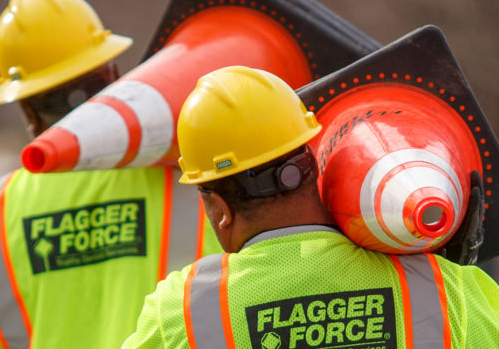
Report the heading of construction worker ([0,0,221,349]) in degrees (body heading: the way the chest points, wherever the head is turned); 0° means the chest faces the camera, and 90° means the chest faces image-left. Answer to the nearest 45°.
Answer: approximately 180°

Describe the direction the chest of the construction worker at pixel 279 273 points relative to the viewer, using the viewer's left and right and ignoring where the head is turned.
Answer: facing away from the viewer

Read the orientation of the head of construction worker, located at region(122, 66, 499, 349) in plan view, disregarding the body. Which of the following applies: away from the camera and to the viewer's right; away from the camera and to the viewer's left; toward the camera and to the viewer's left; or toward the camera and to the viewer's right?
away from the camera and to the viewer's left

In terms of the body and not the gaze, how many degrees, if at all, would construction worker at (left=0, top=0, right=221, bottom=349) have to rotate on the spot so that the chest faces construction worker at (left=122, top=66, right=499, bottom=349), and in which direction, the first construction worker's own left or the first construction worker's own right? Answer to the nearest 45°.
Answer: approximately 135° to the first construction worker's own right

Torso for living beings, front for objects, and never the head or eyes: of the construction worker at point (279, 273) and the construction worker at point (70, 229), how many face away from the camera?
2

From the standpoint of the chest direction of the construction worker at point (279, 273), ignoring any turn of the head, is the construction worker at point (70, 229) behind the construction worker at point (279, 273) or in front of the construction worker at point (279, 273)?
in front
